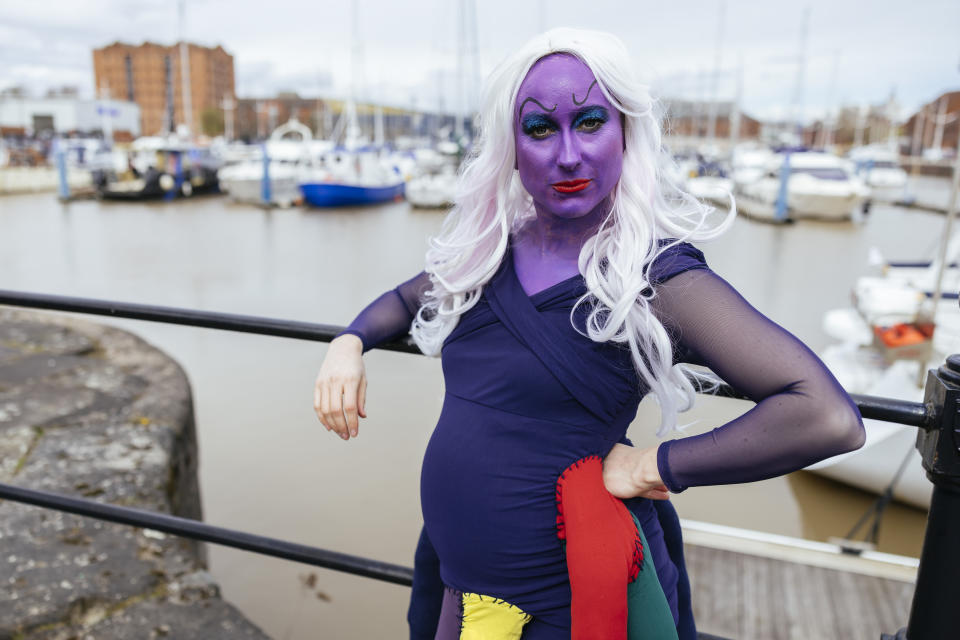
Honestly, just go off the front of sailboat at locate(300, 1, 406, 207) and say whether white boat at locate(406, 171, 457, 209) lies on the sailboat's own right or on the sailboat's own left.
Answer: on the sailboat's own left

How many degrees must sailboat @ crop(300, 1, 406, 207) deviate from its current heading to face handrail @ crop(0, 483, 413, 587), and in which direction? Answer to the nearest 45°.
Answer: approximately 45° to its left

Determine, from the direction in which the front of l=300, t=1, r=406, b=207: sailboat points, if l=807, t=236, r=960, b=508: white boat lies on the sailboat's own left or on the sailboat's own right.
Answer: on the sailboat's own left

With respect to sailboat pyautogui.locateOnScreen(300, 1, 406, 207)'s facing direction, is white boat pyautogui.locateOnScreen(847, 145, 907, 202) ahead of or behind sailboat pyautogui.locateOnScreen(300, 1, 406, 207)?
behind

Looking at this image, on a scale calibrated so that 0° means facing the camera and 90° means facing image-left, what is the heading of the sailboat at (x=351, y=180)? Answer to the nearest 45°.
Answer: approximately 45°

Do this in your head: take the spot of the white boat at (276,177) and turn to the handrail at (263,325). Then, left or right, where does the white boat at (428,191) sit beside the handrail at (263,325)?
left

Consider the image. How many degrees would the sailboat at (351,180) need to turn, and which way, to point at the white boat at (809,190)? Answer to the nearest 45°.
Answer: approximately 135° to its left
